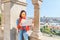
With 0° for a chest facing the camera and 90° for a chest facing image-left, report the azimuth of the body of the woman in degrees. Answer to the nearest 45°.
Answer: approximately 315°
